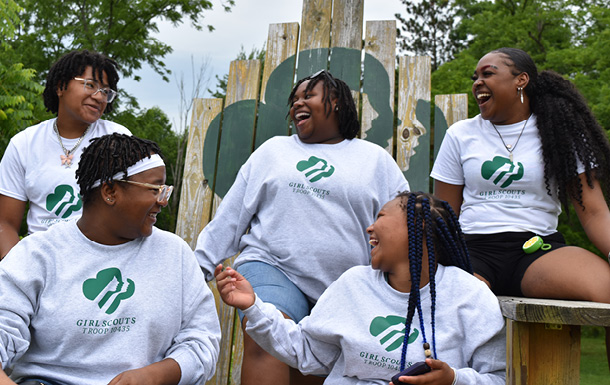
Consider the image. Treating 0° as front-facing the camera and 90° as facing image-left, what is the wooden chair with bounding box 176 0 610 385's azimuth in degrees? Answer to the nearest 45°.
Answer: approximately 0°

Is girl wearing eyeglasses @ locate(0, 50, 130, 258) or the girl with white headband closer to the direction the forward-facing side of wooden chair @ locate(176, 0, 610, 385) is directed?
the girl with white headband

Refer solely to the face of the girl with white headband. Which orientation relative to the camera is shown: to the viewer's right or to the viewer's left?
to the viewer's right

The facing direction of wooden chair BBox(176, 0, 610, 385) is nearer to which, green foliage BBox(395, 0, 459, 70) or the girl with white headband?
the girl with white headband

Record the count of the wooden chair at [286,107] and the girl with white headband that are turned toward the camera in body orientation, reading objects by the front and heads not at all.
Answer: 2

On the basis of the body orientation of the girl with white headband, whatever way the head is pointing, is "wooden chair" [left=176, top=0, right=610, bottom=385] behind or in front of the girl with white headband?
behind

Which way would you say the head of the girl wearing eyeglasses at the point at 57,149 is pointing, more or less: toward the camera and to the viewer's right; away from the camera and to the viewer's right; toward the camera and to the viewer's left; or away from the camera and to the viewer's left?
toward the camera and to the viewer's right

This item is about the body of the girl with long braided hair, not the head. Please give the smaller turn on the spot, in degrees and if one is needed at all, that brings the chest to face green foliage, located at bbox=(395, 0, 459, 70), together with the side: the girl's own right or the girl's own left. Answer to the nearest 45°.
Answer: approximately 135° to the girl's own right

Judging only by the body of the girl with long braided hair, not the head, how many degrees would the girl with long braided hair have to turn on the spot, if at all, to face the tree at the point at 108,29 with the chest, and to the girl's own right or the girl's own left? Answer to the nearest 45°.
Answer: approximately 90° to the girl's own right

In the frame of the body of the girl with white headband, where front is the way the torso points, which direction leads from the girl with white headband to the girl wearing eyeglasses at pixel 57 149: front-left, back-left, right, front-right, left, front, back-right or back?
back

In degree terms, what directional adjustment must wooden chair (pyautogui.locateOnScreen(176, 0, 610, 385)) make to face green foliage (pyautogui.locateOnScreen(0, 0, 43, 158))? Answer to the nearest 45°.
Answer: approximately 135° to its right

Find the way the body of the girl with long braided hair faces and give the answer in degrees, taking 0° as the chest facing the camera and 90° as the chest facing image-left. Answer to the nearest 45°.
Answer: approximately 45°
